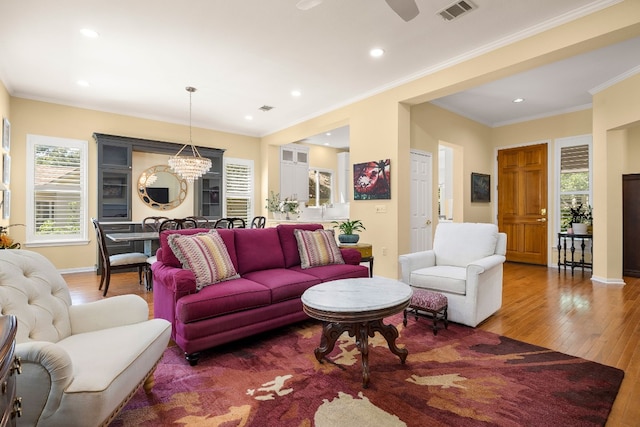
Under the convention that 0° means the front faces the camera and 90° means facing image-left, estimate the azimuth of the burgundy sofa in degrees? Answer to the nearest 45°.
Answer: approximately 315°

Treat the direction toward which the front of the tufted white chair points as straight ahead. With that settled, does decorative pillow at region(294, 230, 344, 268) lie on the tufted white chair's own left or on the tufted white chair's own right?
on the tufted white chair's own left

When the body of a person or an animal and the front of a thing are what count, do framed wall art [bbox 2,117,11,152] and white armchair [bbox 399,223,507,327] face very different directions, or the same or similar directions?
very different directions

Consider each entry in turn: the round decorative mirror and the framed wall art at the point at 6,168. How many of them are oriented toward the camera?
1

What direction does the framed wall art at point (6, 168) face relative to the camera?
to the viewer's right

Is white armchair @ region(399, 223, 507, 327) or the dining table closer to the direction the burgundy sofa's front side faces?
the white armchair

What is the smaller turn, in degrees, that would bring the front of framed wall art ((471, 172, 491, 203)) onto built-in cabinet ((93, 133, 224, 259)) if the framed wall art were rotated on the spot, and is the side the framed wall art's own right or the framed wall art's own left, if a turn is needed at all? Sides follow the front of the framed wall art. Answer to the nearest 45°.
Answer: approximately 90° to the framed wall art's own right
